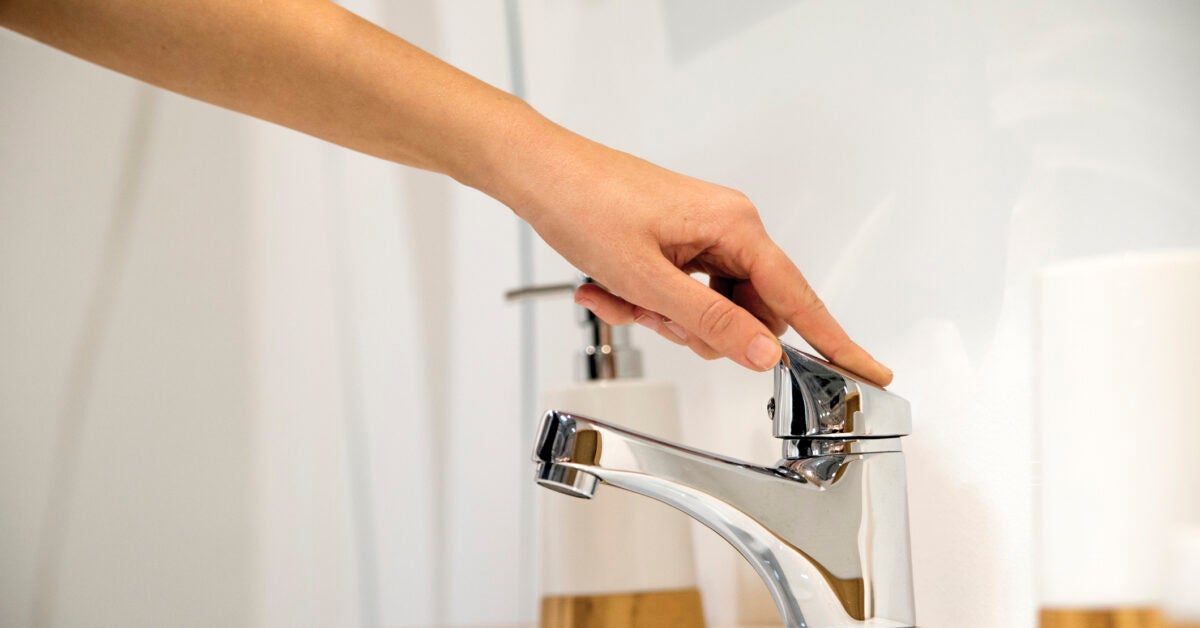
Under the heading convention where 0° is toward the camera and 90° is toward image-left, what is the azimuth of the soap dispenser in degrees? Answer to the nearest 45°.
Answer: approximately 90°
